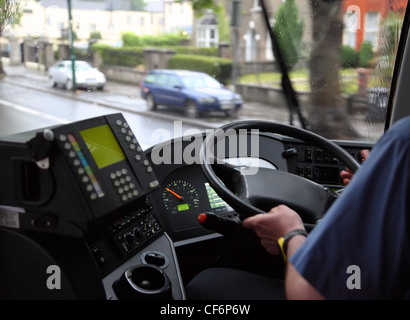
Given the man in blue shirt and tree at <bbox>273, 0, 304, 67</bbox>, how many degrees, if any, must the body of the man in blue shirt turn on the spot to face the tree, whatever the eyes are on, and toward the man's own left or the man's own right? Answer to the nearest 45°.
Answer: approximately 45° to the man's own right

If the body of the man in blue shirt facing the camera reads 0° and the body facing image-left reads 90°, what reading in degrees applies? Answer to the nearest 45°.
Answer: approximately 135°

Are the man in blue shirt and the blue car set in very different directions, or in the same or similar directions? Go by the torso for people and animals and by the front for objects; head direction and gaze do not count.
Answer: very different directions

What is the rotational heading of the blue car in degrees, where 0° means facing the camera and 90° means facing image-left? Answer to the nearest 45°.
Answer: approximately 315°

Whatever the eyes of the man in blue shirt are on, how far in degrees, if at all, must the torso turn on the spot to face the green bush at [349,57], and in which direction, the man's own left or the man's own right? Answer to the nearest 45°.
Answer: approximately 45° to the man's own right
